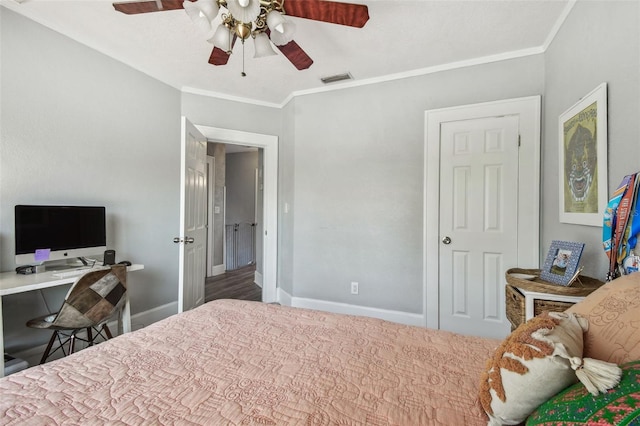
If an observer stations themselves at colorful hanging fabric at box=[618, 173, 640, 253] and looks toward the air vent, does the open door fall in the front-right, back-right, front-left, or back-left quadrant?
front-left

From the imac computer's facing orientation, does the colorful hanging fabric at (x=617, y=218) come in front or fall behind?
in front

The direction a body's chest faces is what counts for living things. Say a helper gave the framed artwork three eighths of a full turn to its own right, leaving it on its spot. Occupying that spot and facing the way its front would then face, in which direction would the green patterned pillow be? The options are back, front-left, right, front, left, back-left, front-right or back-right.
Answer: back

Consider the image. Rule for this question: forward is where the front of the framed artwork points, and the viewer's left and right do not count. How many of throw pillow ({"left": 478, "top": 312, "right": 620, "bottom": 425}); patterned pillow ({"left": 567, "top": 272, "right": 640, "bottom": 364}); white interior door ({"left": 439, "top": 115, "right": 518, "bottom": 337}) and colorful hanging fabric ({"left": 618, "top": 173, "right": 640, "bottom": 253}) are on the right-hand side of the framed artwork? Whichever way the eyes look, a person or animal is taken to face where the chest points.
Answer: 1

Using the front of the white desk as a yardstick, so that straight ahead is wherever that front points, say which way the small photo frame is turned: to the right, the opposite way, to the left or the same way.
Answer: the opposite way

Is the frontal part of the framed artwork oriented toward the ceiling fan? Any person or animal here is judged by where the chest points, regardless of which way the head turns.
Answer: yes

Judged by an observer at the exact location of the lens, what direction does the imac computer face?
facing the viewer and to the right of the viewer

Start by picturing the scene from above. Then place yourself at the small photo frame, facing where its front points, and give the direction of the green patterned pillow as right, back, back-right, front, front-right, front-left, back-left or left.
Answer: front-left

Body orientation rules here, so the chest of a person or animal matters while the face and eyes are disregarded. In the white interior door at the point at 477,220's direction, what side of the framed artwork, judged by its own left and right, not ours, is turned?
right

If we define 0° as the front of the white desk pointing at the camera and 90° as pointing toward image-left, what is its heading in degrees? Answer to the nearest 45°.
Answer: approximately 315°

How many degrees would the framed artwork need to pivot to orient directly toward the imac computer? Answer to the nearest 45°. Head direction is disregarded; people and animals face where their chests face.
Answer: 0° — it already faces it

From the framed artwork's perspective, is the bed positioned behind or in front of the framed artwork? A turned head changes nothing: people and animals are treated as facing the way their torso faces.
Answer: in front

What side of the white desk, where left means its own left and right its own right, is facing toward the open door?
left
